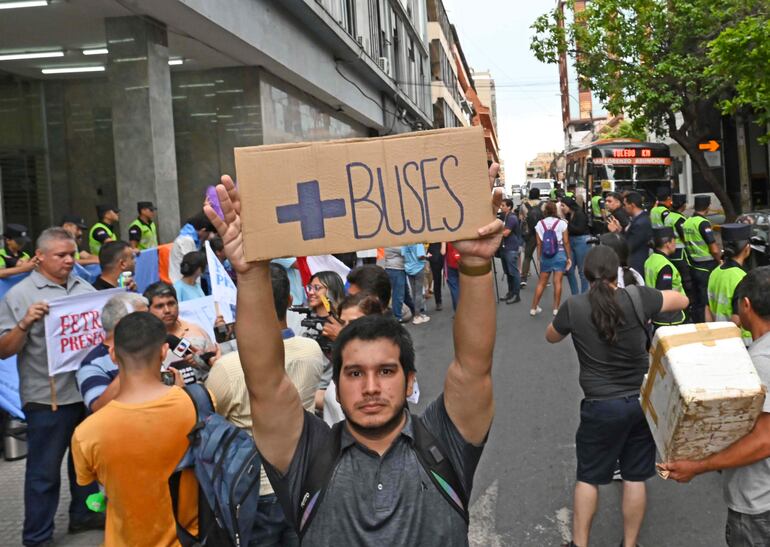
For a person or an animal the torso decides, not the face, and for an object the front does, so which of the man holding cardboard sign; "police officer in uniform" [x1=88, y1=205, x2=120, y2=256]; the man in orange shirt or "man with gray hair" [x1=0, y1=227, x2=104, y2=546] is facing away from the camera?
the man in orange shirt

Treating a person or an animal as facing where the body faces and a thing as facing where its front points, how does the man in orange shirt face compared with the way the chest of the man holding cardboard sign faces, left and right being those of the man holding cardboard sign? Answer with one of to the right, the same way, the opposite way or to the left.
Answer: the opposite way

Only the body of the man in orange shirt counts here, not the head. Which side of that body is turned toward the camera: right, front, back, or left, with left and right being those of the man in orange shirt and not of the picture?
back

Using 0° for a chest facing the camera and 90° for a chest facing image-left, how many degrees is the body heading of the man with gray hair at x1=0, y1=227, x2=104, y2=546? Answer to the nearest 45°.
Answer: approximately 315°

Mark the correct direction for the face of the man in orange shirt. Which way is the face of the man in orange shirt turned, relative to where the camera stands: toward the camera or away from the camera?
away from the camera

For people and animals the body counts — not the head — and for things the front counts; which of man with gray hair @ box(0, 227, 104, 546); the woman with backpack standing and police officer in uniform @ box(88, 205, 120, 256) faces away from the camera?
the woman with backpack standing

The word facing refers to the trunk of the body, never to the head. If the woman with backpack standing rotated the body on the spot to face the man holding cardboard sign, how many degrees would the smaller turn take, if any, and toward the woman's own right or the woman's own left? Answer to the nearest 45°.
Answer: approximately 180°

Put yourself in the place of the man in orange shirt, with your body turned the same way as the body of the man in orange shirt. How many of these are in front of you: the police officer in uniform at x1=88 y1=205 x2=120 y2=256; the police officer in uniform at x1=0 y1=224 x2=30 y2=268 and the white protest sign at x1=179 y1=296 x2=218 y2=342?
3

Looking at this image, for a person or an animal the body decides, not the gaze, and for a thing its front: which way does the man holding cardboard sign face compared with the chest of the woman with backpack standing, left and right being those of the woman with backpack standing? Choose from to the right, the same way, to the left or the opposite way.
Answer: the opposite way

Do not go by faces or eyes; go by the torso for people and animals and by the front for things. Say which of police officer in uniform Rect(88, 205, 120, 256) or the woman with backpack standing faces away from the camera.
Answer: the woman with backpack standing
